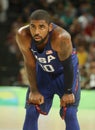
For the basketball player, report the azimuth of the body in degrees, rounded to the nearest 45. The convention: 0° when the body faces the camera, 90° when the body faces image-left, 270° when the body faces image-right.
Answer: approximately 45°
